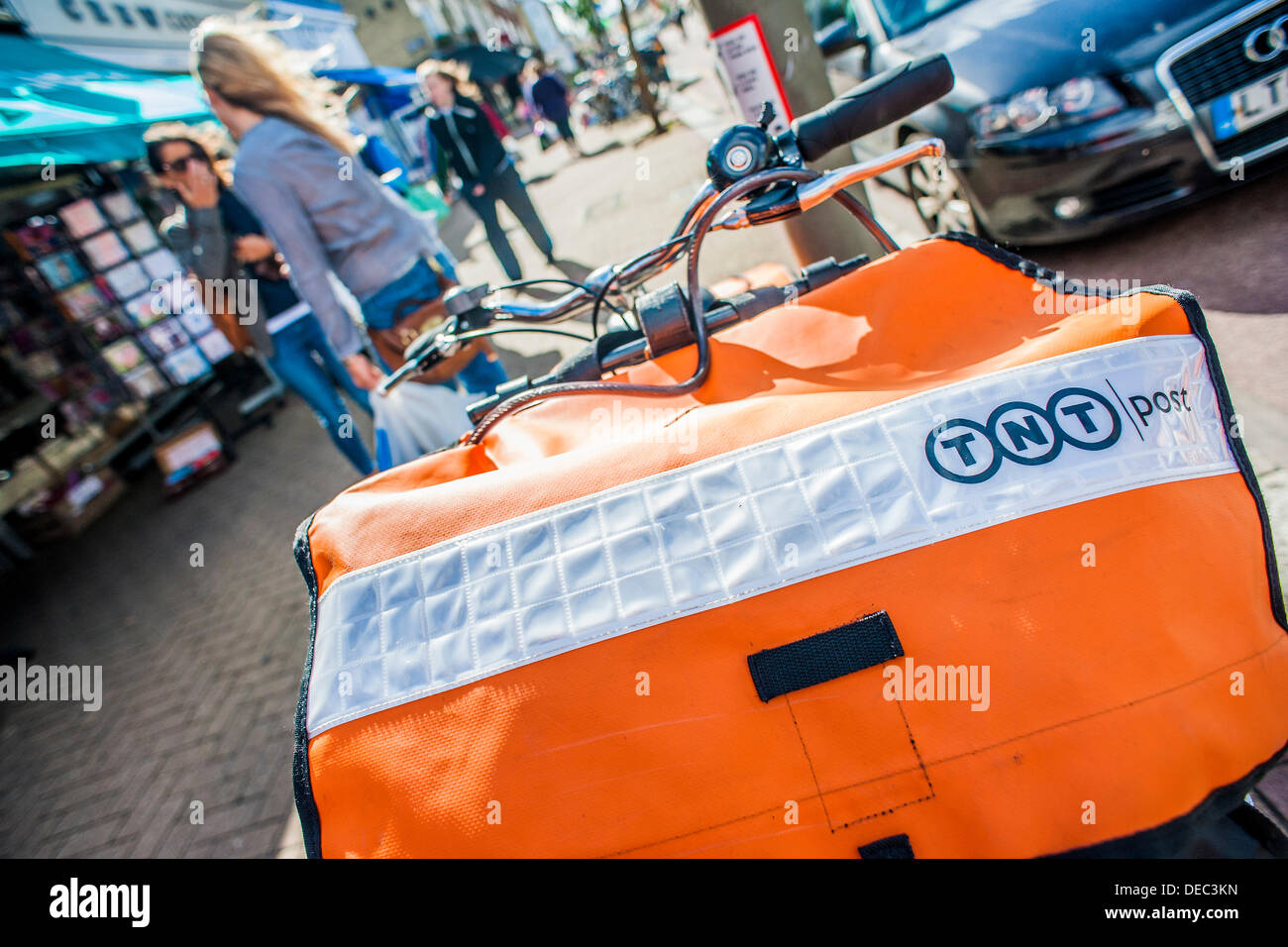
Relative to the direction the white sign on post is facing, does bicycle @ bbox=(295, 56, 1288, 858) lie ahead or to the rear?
ahead

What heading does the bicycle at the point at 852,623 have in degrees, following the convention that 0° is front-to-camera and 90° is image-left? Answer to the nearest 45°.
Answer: approximately 0°

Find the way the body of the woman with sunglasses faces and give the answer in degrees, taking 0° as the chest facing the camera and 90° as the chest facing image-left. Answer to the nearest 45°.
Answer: approximately 315°

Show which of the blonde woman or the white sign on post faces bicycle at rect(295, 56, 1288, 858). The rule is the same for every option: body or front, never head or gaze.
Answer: the white sign on post

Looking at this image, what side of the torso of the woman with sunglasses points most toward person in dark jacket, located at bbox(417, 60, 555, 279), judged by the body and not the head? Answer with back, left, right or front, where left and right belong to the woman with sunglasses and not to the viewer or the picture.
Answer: left

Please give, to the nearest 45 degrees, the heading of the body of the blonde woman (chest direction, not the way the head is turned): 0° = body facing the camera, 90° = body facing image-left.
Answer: approximately 135°

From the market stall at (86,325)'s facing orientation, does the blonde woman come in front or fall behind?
in front

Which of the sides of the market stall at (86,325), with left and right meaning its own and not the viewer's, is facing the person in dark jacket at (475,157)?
left

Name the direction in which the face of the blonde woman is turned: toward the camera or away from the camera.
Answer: away from the camera
